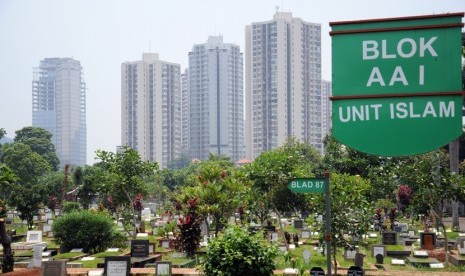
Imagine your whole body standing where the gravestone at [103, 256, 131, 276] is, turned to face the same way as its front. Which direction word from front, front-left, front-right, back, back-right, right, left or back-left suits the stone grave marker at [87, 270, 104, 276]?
back-right

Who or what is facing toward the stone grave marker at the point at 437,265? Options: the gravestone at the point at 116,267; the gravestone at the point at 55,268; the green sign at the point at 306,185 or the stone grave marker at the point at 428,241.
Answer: the stone grave marker at the point at 428,241

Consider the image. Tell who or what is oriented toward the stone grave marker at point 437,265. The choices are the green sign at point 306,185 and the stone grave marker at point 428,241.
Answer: the stone grave marker at point 428,241

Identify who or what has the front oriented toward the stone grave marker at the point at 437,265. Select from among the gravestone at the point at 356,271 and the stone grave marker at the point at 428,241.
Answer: the stone grave marker at the point at 428,241

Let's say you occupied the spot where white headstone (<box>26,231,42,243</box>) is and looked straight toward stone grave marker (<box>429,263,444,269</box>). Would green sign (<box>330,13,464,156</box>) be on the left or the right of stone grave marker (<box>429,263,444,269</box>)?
right

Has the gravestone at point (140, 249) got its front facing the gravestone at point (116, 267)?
yes

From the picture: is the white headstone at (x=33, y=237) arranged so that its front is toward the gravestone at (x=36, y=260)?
yes

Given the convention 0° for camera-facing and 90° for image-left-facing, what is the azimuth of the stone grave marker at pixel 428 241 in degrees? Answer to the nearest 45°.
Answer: approximately 0°

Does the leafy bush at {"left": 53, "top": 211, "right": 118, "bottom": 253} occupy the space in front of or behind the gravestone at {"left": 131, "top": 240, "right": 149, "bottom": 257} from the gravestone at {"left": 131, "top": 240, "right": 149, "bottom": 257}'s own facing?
behind

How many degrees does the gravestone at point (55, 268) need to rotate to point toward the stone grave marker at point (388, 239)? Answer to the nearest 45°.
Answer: approximately 135° to its left

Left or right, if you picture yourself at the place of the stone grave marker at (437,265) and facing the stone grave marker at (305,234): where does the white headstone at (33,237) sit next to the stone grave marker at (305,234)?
left
